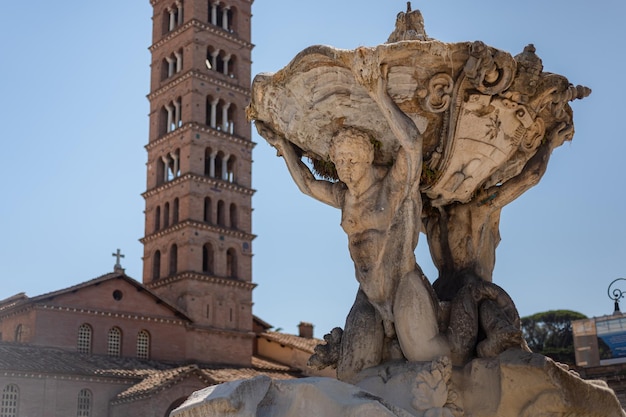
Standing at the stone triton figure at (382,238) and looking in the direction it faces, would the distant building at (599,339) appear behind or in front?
behind

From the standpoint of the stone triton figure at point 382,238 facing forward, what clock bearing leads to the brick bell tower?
The brick bell tower is roughly at 4 o'clock from the stone triton figure.

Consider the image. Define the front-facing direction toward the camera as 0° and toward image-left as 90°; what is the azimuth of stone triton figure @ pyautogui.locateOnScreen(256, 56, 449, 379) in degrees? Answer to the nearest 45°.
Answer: approximately 45°
